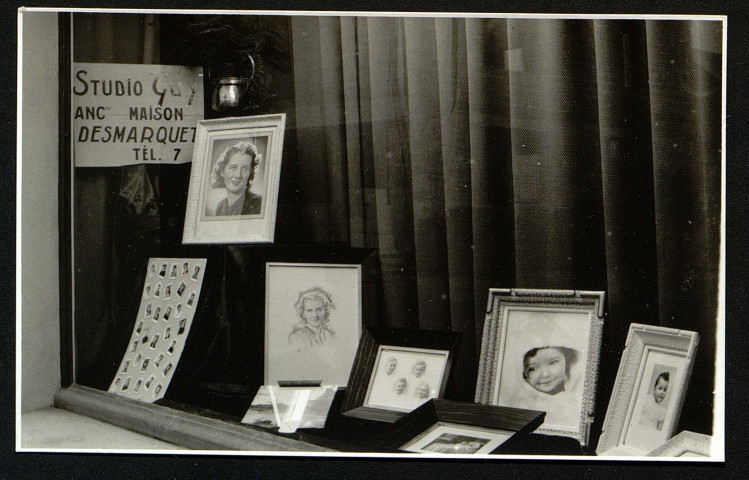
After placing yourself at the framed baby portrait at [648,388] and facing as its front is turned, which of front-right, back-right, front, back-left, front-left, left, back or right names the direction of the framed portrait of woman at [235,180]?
front-right

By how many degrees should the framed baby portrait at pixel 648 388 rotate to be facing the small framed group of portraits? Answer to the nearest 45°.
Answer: approximately 45° to its right

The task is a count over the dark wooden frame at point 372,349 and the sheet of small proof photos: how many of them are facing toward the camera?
2

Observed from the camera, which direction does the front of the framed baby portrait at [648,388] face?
facing the viewer and to the left of the viewer

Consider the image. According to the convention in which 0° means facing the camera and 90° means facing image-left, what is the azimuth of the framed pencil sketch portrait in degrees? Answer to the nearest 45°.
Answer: approximately 0°
